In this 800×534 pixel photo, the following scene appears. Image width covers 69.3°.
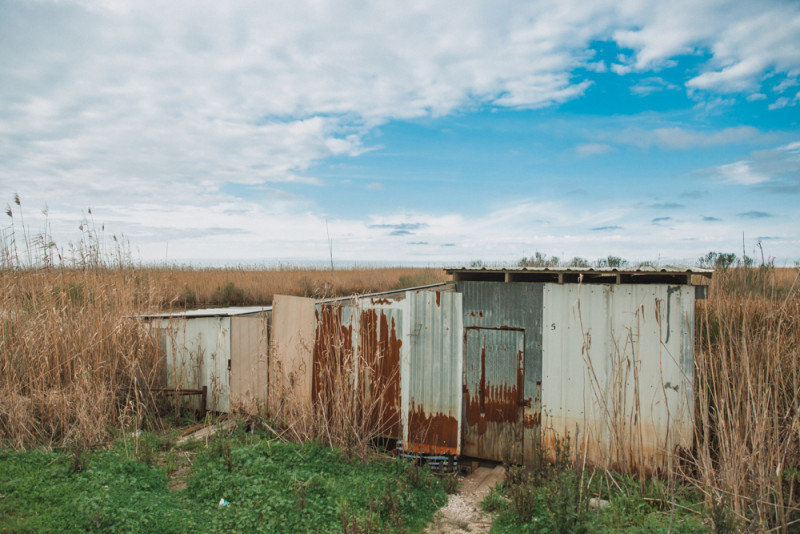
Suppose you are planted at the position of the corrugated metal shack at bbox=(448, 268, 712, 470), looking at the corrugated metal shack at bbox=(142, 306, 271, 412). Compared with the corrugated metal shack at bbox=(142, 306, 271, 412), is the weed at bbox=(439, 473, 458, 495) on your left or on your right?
left

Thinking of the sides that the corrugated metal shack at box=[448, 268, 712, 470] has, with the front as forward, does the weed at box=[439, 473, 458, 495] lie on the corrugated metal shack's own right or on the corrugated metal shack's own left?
on the corrugated metal shack's own right

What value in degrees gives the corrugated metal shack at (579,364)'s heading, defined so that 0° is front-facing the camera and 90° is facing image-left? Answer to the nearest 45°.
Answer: approximately 0°

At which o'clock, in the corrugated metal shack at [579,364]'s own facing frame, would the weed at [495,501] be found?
The weed is roughly at 1 o'clock from the corrugated metal shack.

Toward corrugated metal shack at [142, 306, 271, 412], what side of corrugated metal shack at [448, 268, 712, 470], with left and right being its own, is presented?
right
